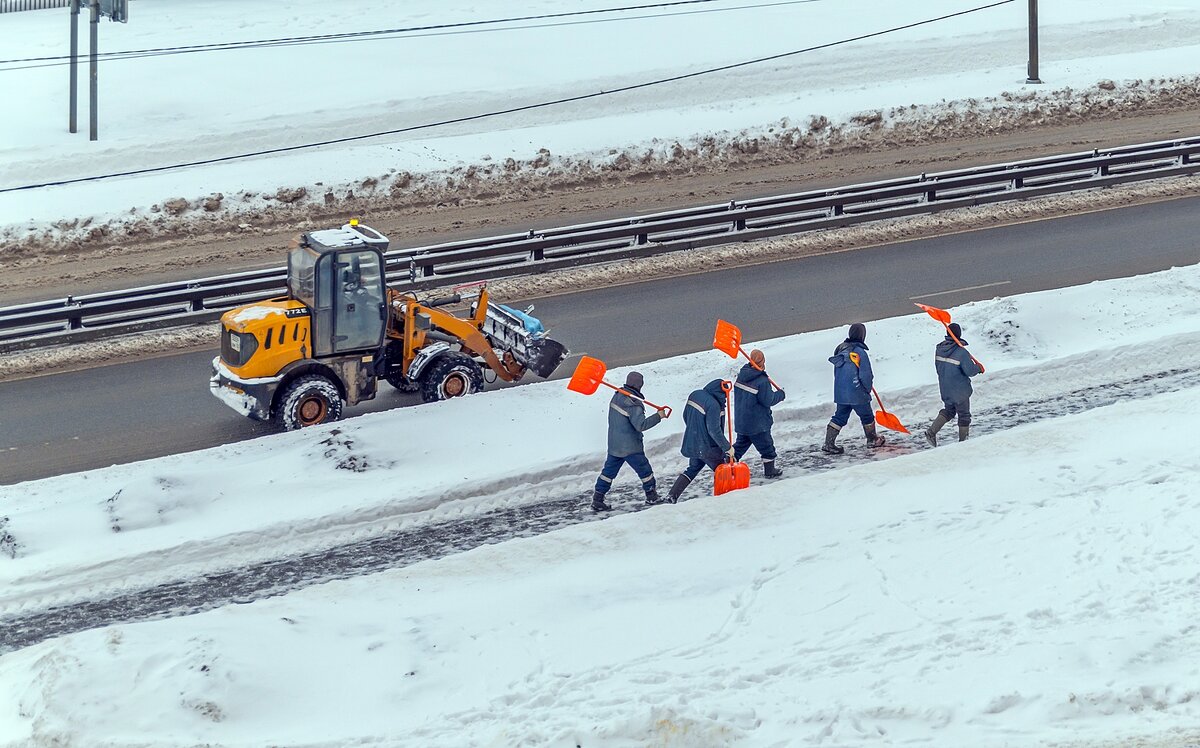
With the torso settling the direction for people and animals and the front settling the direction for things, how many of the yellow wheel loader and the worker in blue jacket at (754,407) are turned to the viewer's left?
0

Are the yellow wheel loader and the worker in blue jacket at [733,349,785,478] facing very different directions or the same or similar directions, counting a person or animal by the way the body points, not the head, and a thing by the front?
same or similar directions

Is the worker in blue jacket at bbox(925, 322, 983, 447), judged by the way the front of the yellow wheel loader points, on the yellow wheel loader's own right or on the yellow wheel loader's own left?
on the yellow wheel loader's own right

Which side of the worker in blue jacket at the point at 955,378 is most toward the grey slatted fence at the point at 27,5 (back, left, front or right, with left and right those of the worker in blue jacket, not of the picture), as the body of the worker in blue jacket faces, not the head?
left

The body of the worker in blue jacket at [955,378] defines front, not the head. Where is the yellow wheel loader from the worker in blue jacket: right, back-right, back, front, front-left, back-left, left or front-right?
back-left

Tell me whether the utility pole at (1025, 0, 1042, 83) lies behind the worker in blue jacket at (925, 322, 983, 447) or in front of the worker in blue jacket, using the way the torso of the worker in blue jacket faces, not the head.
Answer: in front

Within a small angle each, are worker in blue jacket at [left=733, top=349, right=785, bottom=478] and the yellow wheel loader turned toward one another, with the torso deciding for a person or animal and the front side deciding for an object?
no

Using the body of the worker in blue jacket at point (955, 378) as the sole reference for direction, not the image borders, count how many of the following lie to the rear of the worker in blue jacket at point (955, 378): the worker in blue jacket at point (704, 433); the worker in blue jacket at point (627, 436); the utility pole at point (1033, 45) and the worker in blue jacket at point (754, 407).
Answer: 3

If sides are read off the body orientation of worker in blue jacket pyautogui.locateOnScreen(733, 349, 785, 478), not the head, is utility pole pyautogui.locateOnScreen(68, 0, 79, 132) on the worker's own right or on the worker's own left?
on the worker's own left

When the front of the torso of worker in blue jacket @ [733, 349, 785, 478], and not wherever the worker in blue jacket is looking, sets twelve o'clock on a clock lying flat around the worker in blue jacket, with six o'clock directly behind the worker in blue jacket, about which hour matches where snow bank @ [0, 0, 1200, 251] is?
The snow bank is roughly at 10 o'clock from the worker in blue jacket.

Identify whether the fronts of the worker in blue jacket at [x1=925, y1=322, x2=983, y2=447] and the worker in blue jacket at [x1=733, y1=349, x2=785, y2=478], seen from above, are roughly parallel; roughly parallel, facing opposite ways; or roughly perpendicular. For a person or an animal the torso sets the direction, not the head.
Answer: roughly parallel

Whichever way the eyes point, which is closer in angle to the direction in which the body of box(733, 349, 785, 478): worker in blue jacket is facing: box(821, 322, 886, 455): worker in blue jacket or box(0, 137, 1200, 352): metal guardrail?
the worker in blue jacket

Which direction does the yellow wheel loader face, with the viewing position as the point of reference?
facing away from the viewer and to the right of the viewer

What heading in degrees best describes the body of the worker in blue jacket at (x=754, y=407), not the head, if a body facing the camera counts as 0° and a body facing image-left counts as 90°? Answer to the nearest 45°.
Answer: approximately 225°

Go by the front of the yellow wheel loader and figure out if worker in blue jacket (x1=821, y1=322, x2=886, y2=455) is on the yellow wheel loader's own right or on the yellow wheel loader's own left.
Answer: on the yellow wheel loader's own right

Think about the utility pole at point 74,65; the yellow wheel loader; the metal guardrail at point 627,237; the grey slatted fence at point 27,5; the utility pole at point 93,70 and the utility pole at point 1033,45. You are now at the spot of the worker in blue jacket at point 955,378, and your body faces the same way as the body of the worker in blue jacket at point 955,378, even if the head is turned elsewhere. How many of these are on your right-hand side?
0

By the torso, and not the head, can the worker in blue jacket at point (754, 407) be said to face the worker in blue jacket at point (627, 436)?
no

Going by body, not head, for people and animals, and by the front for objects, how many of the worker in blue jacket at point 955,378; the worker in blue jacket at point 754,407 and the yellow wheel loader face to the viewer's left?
0

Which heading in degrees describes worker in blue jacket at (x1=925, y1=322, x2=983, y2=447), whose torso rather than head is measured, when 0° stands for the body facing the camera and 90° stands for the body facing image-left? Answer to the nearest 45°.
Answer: approximately 225°

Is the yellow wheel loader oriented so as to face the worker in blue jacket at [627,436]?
no
